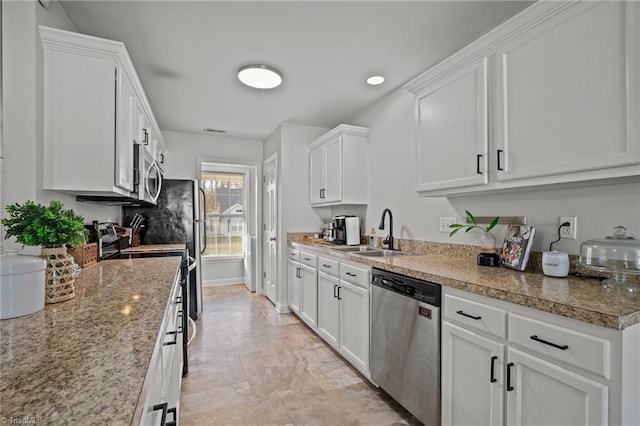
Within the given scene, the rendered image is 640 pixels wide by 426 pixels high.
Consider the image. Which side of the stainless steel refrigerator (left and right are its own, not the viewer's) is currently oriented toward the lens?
right

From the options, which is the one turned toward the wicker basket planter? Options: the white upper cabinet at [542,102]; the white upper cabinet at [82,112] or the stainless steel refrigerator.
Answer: the white upper cabinet at [542,102]

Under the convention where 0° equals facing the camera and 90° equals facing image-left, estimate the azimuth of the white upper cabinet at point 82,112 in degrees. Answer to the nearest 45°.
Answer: approximately 270°

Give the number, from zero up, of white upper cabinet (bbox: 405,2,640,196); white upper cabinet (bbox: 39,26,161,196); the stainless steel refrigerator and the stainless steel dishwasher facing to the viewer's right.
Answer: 2

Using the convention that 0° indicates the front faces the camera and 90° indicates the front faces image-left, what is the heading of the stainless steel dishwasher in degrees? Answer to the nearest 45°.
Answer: approximately 45°

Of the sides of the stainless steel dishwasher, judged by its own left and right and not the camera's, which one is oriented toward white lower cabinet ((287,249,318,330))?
right

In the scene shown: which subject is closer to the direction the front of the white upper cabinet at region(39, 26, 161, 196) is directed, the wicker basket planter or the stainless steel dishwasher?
the stainless steel dishwasher

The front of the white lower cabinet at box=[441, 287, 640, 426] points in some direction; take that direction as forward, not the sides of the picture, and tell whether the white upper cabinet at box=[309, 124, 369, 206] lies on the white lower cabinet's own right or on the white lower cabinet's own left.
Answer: on the white lower cabinet's own right
